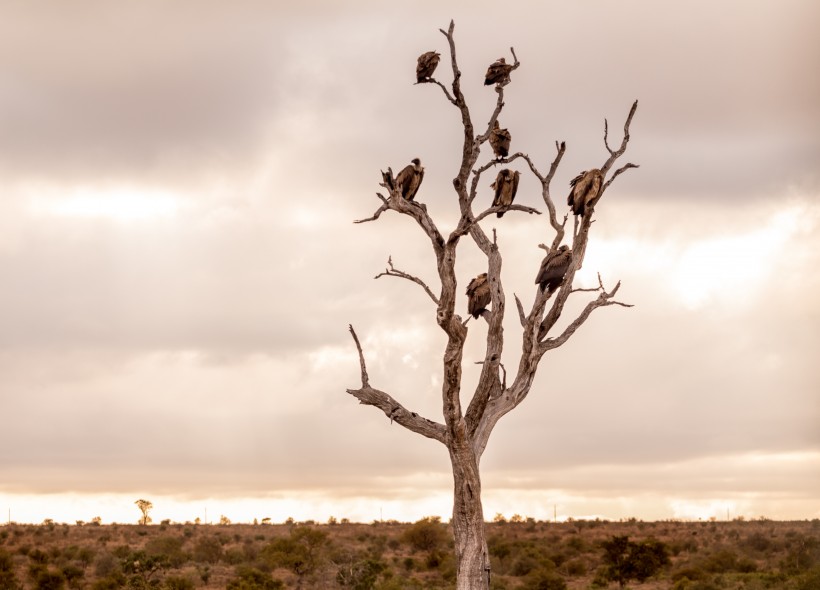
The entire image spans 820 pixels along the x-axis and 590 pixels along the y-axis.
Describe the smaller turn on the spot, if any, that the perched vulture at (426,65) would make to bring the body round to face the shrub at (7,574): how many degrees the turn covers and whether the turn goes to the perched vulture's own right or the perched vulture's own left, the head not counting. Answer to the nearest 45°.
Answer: approximately 135° to the perched vulture's own left

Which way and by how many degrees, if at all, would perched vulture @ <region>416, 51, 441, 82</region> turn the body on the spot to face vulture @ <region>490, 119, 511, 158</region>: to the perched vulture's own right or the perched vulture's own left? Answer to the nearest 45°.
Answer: approximately 45° to the perched vulture's own left

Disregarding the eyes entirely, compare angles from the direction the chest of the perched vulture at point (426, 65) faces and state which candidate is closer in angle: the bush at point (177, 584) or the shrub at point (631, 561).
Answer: the shrub

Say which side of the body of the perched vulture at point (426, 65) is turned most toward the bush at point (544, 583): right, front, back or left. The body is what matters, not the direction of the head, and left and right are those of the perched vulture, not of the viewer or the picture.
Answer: left

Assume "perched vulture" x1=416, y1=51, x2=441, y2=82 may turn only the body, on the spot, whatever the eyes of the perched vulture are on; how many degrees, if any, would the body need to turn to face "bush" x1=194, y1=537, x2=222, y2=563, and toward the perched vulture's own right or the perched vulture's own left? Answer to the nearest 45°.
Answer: approximately 90° to the perched vulture's own left

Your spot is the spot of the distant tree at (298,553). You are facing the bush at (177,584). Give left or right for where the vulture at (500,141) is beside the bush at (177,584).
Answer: left

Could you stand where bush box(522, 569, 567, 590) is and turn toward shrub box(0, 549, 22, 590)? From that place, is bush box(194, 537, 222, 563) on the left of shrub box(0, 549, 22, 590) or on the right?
right
